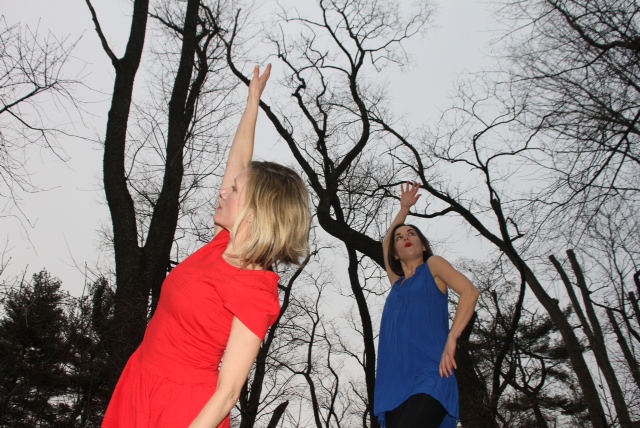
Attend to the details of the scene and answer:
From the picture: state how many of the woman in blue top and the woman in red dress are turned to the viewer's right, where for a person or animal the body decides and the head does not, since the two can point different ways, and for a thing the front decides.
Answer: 0

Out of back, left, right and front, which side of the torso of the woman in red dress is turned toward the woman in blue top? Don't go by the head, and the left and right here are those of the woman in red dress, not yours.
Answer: back

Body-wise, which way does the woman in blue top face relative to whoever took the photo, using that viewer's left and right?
facing the viewer and to the left of the viewer

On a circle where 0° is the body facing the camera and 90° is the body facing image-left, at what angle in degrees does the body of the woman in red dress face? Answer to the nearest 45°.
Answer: approximately 45°

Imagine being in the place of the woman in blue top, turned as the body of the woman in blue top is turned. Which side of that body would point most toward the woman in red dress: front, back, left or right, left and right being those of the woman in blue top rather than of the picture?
front
